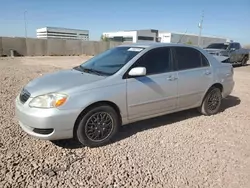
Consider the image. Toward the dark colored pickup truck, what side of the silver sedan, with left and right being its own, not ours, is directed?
back

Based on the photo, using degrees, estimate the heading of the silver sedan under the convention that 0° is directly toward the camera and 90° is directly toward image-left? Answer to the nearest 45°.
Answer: approximately 45°
